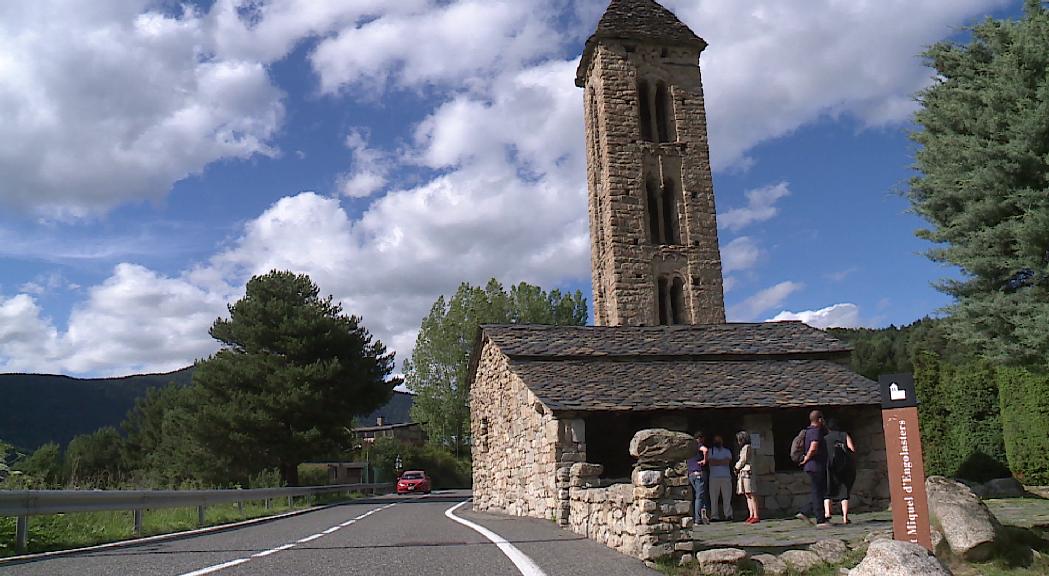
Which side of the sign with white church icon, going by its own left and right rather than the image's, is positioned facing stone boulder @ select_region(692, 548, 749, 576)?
right

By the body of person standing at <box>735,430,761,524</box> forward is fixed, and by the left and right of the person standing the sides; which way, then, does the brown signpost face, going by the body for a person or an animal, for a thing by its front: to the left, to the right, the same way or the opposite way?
to the left

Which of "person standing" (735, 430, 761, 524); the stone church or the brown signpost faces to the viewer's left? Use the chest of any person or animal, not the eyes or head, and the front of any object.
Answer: the person standing

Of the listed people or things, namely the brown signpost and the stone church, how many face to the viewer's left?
0

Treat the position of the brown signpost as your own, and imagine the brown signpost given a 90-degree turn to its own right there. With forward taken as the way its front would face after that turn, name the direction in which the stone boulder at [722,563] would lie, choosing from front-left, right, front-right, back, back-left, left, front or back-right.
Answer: front

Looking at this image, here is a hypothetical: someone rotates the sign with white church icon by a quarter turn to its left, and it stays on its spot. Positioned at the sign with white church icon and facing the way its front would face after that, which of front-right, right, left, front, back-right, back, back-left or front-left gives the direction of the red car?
back-left

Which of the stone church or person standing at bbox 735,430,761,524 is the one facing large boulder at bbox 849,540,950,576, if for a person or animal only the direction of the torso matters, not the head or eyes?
the stone church

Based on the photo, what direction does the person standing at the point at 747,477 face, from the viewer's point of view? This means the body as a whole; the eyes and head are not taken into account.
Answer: to the viewer's left

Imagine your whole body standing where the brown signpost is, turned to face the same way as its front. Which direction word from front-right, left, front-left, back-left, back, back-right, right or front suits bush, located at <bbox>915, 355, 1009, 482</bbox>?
back

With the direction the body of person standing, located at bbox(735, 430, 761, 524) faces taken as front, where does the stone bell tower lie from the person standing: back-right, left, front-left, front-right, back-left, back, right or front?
right

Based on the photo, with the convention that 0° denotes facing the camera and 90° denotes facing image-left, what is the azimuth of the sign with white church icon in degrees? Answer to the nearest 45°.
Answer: approximately 0°
